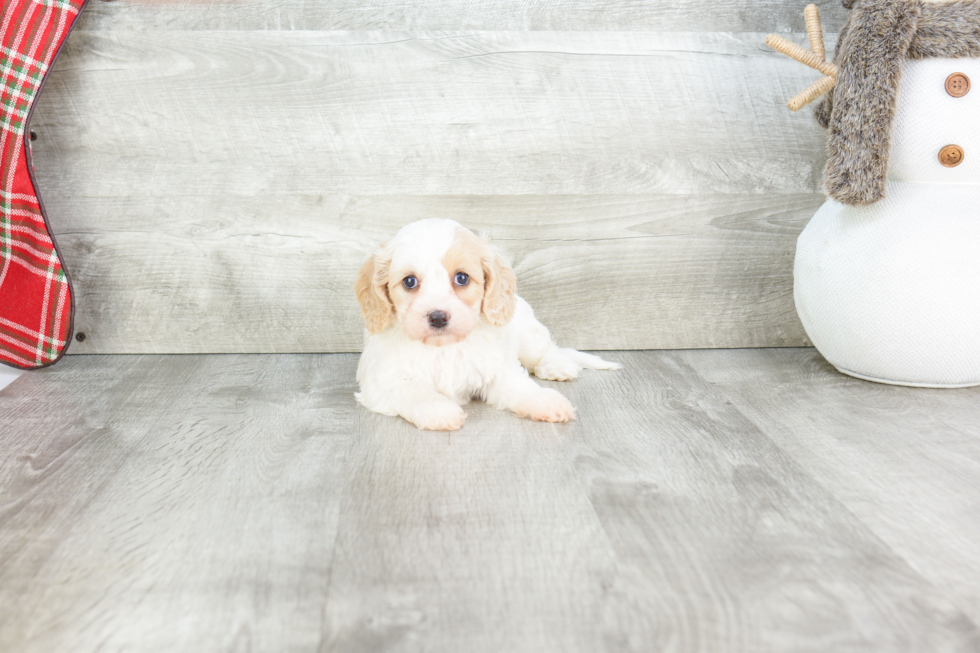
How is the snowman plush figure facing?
toward the camera

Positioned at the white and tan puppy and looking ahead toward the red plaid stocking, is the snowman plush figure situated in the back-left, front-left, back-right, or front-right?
back-right

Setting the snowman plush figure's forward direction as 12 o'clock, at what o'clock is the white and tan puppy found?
The white and tan puppy is roughly at 2 o'clock from the snowman plush figure.

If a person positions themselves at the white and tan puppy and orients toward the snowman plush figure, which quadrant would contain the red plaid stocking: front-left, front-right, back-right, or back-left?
back-left

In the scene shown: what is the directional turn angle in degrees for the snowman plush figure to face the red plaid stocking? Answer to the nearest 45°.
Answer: approximately 90° to its right
